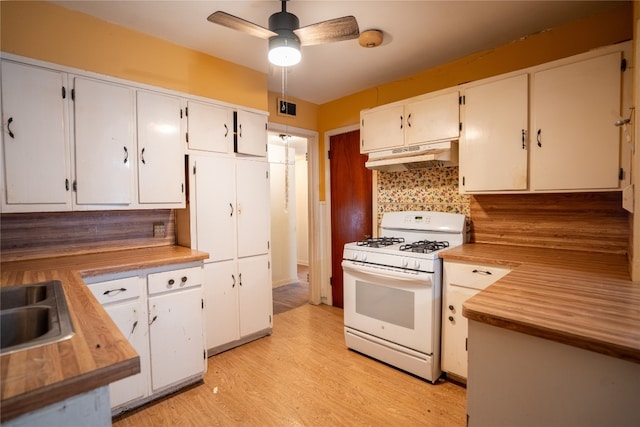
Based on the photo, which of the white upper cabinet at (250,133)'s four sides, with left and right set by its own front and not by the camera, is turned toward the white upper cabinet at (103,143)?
right

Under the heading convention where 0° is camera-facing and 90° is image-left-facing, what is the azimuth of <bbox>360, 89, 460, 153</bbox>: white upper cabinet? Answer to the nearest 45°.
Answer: approximately 45°

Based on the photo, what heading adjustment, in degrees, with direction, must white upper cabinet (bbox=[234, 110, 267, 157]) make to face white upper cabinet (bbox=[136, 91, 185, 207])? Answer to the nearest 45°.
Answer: approximately 90° to its right

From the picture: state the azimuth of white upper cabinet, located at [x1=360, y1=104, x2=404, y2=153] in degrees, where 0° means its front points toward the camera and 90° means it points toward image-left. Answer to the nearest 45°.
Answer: approximately 45°

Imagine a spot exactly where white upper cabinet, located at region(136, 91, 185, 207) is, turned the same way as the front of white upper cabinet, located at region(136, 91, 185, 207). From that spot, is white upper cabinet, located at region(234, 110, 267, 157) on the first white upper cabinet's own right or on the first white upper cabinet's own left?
on the first white upper cabinet's own left

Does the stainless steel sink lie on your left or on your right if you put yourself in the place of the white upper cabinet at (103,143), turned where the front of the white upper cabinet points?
on your right
